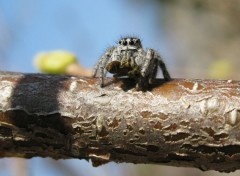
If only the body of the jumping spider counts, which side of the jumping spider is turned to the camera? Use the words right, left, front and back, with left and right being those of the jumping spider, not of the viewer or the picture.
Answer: front
